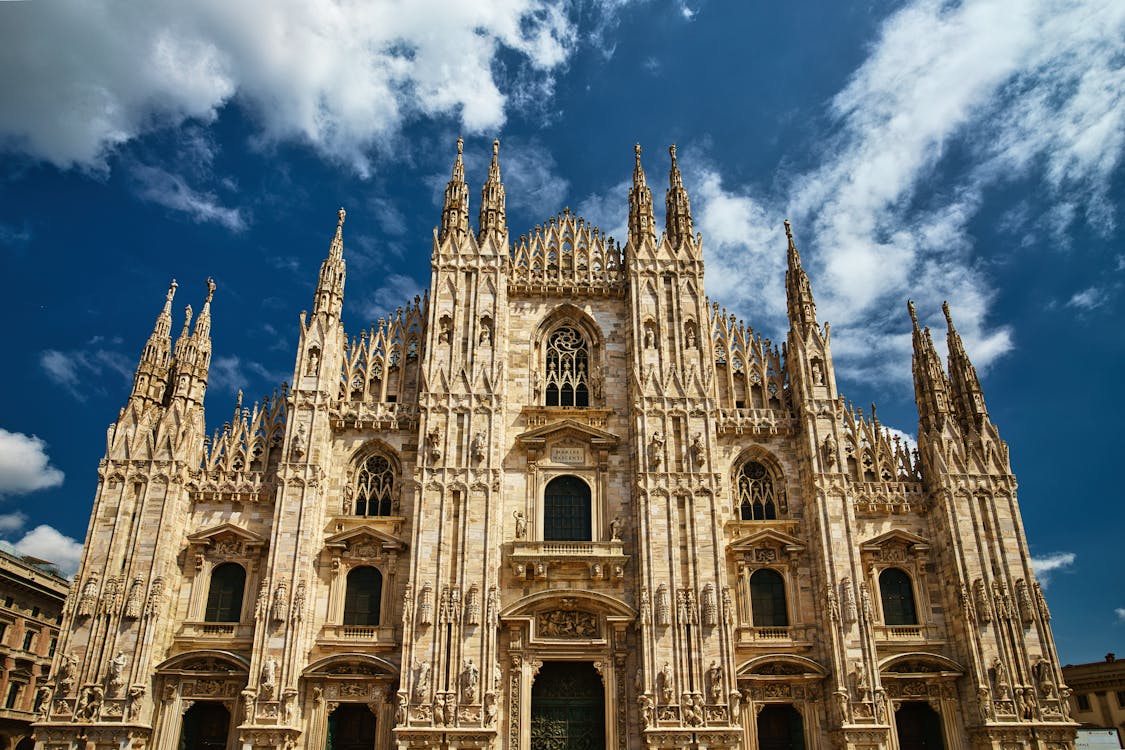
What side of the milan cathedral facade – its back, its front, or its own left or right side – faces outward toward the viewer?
front

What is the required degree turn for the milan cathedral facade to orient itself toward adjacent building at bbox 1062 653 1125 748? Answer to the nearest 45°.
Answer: approximately 135° to its left

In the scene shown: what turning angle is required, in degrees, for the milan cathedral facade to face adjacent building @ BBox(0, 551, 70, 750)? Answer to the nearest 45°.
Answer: approximately 135° to its right
